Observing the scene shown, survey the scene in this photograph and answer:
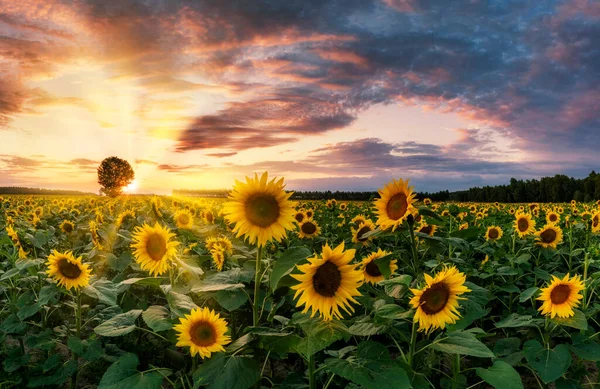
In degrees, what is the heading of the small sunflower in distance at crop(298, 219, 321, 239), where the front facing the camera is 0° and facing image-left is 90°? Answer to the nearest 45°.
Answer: approximately 0°
